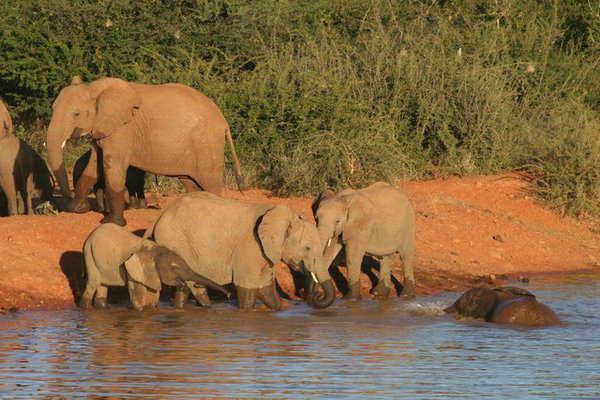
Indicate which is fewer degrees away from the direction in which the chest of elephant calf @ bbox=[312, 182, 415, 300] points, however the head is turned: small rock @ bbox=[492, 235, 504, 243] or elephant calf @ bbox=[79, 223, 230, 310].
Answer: the elephant calf

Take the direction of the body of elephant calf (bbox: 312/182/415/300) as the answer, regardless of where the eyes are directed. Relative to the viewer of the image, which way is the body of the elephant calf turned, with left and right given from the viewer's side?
facing the viewer and to the left of the viewer

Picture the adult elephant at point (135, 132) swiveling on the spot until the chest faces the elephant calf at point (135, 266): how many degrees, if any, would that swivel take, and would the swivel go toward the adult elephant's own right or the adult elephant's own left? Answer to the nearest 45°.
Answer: approximately 90° to the adult elephant's own left

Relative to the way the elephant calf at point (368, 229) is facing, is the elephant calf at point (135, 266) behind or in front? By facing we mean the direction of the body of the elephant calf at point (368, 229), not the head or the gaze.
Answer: in front

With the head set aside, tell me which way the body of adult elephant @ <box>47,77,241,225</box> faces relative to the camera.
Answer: to the viewer's left

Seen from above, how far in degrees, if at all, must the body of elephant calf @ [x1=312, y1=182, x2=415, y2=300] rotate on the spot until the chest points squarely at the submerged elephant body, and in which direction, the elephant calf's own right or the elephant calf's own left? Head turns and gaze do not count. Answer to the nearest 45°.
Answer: approximately 90° to the elephant calf's own left

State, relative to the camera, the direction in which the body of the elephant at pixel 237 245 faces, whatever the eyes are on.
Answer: to the viewer's right

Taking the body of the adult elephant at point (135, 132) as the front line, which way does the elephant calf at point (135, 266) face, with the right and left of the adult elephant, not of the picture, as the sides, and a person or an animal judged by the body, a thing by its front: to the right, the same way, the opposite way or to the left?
the opposite way

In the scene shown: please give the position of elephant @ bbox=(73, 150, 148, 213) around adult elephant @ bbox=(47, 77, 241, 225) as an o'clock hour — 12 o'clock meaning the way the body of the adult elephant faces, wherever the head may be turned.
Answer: The elephant is roughly at 3 o'clock from the adult elephant.

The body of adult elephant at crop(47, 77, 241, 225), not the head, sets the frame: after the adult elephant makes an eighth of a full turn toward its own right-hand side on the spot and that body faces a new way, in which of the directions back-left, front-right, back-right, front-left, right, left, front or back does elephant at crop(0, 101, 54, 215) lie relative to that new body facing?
front

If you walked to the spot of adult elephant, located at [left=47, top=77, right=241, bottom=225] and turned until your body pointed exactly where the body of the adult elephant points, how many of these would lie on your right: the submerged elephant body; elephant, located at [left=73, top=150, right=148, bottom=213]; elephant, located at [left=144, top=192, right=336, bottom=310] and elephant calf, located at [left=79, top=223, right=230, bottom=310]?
1

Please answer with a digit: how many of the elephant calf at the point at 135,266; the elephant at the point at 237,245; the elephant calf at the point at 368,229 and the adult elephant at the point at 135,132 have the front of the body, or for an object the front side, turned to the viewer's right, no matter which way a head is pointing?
2

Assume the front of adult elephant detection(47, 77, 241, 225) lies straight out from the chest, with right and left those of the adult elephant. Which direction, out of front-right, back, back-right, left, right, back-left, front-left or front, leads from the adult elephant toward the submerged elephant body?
back-left

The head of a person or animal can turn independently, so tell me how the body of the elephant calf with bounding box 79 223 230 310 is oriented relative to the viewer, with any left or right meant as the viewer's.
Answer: facing to the right of the viewer

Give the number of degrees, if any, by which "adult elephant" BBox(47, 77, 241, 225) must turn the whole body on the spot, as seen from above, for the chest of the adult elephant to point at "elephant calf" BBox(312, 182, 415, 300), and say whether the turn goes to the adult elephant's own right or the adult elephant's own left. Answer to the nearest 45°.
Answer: approximately 135° to the adult elephant's own left

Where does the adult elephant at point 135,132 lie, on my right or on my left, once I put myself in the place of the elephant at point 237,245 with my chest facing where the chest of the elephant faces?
on my left
